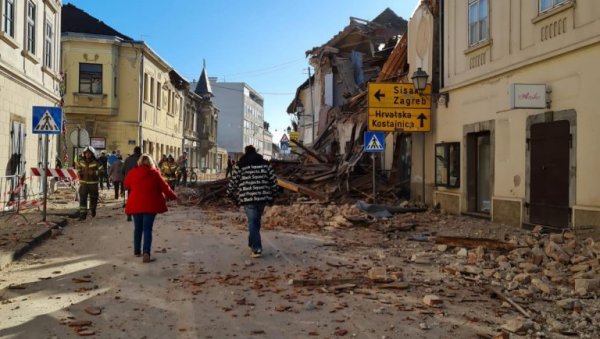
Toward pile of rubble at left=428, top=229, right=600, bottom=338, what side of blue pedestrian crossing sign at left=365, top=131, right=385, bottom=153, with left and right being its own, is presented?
front

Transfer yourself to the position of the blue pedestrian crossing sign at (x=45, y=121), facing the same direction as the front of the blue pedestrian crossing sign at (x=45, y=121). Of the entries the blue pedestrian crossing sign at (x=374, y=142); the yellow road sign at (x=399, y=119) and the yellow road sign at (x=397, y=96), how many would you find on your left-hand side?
3

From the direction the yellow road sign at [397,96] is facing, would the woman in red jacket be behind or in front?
in front

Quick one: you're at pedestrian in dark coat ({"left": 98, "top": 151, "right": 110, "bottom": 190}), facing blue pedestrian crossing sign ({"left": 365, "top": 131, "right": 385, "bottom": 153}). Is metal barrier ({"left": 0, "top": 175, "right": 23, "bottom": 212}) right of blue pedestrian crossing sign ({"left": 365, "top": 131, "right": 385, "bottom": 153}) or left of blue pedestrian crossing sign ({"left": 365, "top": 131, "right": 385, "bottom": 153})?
right

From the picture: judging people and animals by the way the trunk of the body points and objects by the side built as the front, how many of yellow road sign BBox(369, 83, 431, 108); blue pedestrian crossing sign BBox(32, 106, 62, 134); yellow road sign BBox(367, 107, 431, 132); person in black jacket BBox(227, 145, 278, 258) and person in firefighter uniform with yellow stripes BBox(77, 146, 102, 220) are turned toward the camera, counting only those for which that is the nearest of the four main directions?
4

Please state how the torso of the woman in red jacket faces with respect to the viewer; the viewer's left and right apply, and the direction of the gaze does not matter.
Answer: facing away from the viewer

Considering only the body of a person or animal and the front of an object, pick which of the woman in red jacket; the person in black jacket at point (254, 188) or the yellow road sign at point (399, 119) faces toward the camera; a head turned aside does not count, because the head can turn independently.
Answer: the yellow road sign

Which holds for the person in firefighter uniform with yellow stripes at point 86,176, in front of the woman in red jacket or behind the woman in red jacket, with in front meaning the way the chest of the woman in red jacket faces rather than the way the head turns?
in front

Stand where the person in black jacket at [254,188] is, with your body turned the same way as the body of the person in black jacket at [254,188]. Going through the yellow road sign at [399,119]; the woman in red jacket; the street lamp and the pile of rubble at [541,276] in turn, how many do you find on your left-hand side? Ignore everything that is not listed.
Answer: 1

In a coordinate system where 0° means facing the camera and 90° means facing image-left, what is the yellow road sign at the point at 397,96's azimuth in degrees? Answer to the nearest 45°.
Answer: approximately 0°

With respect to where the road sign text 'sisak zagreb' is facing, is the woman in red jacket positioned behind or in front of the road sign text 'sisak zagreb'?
in front
